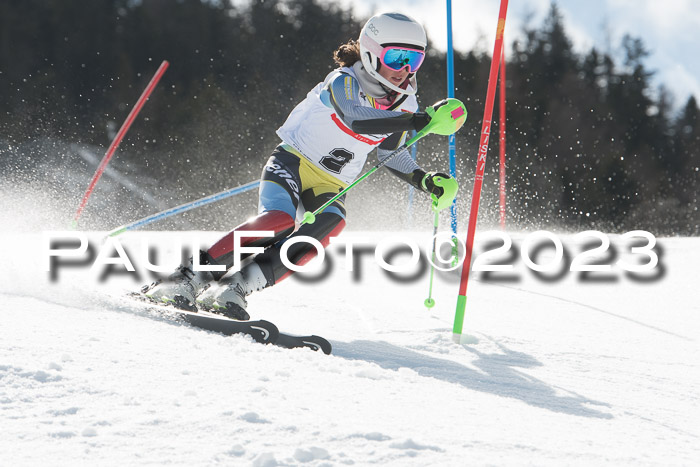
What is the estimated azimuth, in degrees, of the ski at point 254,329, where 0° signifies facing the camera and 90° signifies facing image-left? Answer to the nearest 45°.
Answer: approximately 315°

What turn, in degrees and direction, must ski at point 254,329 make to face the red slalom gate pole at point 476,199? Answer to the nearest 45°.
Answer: approximately 45° to its left
